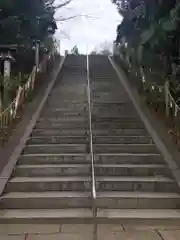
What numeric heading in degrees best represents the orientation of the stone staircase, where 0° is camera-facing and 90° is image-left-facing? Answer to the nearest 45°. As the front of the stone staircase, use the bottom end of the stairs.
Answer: approximately 0°

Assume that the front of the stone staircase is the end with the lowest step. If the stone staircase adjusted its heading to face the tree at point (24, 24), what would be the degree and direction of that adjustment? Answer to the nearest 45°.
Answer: approximately 180°
